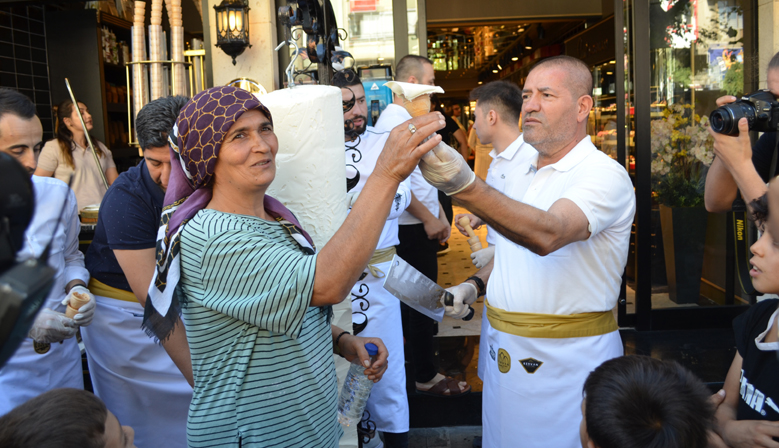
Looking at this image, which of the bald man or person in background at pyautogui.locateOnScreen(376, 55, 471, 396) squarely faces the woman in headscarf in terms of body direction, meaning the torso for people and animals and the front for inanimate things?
the bald man

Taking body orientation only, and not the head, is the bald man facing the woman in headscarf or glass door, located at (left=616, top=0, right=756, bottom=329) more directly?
the woman in headscarf

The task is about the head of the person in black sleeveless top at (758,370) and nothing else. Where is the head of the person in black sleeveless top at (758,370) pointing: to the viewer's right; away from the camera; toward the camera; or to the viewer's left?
to the viewer's left

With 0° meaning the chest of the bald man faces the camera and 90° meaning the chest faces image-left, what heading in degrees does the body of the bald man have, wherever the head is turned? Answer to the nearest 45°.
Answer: approximately 45°

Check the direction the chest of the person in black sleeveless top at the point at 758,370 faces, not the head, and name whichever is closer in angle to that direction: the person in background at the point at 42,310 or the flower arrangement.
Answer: the person in background

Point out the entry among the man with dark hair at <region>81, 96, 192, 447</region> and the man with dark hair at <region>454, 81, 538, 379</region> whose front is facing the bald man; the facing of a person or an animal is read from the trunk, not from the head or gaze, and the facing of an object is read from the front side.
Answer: the man with dark hair at <region>81, 96, 192, 447</region>

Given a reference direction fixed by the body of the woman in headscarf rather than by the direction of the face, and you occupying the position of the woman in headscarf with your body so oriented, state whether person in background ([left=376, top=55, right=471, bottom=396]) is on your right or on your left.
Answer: on your left

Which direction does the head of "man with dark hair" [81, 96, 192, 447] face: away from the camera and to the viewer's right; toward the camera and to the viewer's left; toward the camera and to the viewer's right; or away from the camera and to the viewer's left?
toward the camera and to the viewer's right

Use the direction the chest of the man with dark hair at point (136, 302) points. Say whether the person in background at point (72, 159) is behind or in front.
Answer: behind

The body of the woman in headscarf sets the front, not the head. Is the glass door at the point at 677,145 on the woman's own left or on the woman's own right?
on the woman's own left

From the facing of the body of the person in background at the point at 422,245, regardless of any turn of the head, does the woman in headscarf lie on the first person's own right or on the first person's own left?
on the first person's own right

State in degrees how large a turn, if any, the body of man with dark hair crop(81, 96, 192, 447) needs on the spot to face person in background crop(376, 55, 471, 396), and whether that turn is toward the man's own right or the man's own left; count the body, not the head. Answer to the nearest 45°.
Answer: approximately 90° to the man's own left
